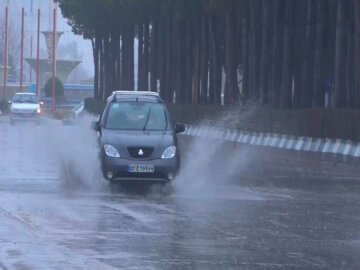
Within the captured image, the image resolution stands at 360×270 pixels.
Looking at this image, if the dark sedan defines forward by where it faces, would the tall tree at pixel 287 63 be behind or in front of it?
behind

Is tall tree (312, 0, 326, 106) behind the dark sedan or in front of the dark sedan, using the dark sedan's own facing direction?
behind

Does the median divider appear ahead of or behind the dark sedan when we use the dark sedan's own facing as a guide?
behind

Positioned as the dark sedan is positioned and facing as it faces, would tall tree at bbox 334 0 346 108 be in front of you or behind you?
behind

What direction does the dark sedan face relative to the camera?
toward the camera
